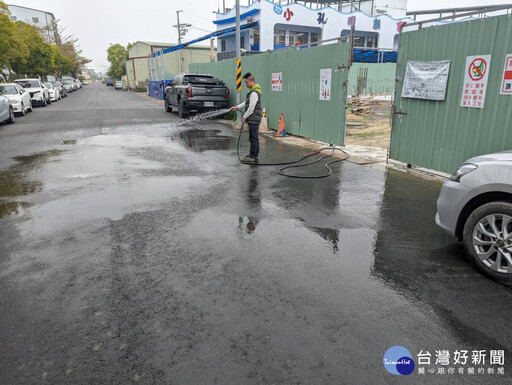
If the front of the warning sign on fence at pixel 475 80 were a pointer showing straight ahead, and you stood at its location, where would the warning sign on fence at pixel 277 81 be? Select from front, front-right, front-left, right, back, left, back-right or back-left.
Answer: right

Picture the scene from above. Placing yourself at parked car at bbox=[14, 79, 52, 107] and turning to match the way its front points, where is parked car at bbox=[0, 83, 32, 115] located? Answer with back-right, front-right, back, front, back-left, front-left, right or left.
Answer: front-right

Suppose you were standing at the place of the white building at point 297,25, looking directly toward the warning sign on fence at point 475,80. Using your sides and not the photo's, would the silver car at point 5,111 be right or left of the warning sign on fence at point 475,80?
right

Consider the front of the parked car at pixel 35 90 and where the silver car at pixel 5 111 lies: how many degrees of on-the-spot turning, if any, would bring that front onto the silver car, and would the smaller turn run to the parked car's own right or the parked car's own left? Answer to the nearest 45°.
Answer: approximately 45° to the parked car's own right

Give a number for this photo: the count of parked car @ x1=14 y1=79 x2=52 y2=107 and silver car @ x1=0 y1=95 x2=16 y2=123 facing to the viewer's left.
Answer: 0

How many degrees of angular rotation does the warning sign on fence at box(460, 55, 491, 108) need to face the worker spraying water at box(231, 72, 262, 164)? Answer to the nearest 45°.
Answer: approximately 45° to its right

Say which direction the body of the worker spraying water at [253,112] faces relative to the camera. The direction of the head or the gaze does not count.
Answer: to the viewer's left

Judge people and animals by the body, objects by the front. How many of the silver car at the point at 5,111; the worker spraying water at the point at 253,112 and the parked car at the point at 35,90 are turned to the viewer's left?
1

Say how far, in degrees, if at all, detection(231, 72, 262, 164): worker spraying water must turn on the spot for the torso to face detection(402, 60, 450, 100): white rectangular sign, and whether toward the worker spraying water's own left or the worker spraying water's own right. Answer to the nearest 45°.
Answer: approximately 180°

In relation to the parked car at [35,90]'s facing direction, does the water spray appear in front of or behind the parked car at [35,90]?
in front
